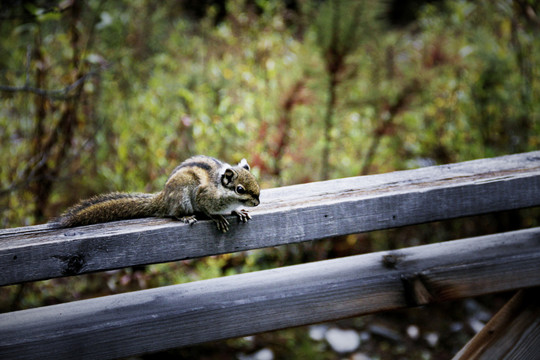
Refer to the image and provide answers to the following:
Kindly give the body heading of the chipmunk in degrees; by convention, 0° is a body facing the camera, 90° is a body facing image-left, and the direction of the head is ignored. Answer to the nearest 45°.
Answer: approximately 270°

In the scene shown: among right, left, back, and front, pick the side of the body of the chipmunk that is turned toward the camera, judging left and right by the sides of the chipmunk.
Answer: right
